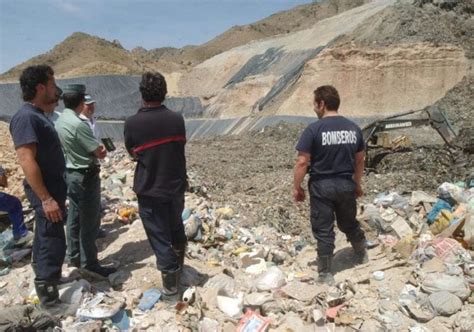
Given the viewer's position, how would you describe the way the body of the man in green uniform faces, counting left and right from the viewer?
facing away from the viewer and to the right of the viewer

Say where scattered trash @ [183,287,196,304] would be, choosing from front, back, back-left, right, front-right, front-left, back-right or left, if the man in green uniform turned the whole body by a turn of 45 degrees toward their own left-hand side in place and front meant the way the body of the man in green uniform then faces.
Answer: back-right

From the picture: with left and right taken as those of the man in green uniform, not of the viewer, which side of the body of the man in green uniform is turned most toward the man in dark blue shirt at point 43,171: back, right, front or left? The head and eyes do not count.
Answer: back

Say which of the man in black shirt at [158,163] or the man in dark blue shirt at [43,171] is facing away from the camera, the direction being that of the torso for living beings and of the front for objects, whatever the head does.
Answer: the man in black shirt at [158,163]

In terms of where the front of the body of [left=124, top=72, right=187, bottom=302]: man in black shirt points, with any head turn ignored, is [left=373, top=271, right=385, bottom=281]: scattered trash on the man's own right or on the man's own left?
on the man's own right

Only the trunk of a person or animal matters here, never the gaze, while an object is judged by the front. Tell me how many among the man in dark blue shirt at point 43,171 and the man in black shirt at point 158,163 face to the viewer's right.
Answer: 1

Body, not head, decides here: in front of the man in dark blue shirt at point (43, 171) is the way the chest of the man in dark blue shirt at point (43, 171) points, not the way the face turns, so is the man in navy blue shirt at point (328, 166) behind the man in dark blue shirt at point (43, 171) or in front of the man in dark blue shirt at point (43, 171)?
in front

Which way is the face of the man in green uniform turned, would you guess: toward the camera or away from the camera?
away from the camera

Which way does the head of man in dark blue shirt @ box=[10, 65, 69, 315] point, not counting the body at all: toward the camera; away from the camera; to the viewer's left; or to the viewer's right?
to the viewer's right

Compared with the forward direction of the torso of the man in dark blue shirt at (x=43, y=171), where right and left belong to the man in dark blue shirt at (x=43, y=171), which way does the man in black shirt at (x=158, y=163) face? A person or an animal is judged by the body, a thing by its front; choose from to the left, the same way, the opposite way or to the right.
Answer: to the left

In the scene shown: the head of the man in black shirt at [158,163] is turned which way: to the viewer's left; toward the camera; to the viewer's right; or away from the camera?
away from the camera

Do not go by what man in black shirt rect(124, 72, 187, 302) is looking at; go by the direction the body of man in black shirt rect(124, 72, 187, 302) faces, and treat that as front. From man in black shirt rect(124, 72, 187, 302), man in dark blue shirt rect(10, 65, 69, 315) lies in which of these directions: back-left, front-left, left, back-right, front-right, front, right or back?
left

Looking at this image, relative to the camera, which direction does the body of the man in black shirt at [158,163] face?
away from the camera

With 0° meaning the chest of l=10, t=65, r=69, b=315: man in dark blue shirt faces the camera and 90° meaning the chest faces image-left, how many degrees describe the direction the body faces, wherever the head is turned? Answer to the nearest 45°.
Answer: approximately 270°
